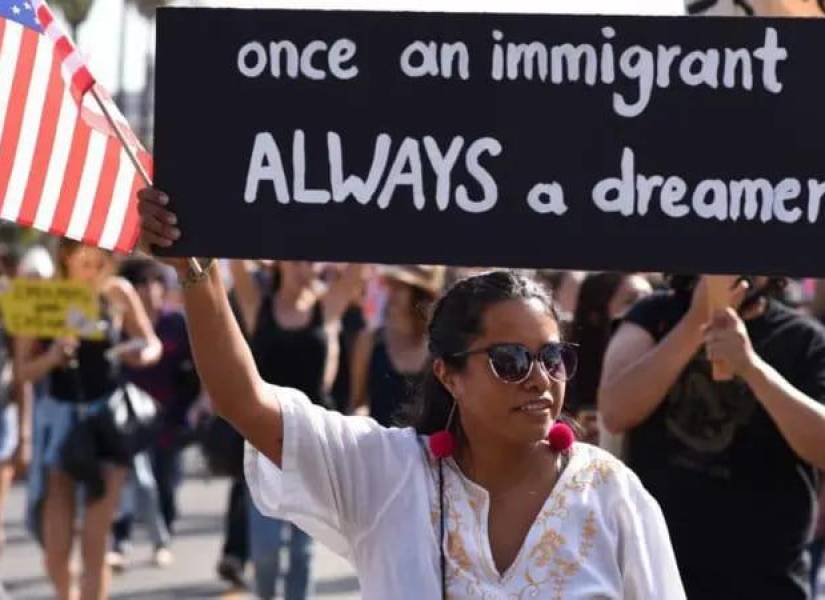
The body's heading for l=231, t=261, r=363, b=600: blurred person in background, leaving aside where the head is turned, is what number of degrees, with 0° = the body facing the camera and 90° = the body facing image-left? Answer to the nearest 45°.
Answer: approximately 0°

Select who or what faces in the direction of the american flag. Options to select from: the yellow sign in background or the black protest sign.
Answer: the yellow sign in background

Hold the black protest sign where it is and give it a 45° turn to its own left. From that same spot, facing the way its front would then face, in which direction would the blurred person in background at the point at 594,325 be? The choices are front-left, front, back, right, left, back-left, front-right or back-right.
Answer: back-left

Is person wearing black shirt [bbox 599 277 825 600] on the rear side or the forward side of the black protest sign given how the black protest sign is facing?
on the rear side

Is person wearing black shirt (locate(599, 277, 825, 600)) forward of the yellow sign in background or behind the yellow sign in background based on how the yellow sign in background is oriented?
forward

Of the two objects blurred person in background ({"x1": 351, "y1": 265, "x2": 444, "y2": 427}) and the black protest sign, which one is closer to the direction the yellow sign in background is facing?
the black protest sign

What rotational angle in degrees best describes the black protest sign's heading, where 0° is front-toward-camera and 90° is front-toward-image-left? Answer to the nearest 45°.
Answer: approximately 0°

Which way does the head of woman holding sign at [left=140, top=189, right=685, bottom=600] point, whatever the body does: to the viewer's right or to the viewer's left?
to the viewer's right
